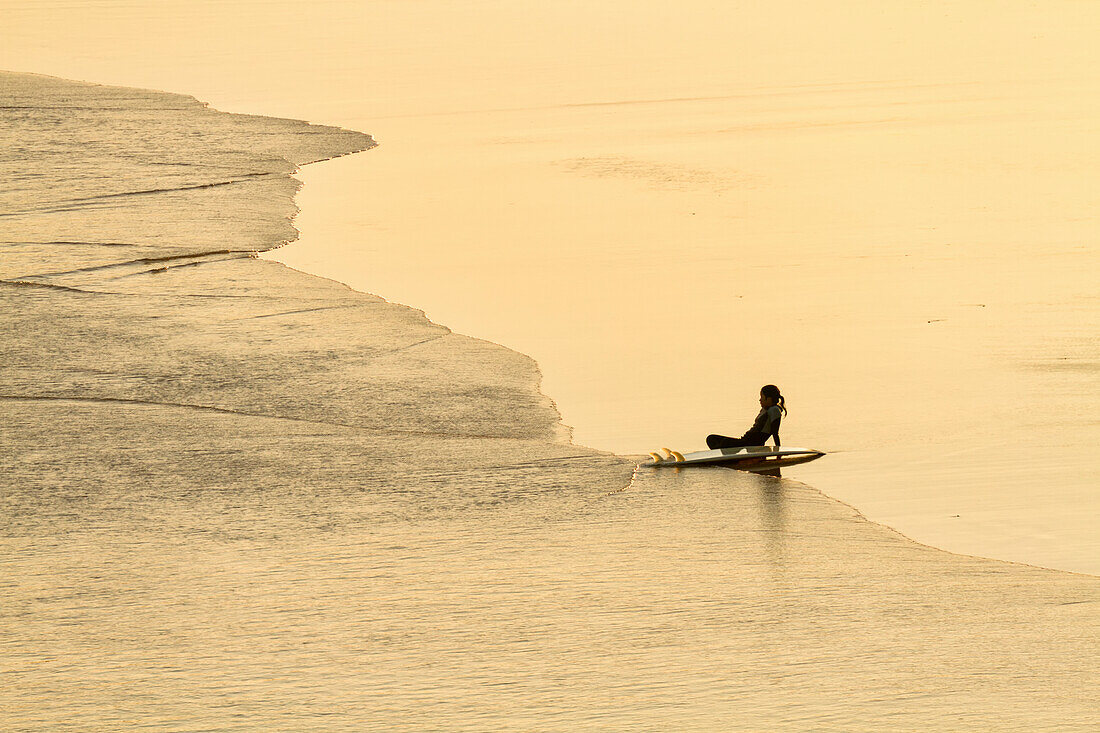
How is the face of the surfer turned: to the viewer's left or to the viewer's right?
to the viewer's left

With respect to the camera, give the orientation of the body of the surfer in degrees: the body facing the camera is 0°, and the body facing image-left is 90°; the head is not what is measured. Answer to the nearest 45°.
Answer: approximately 90°
